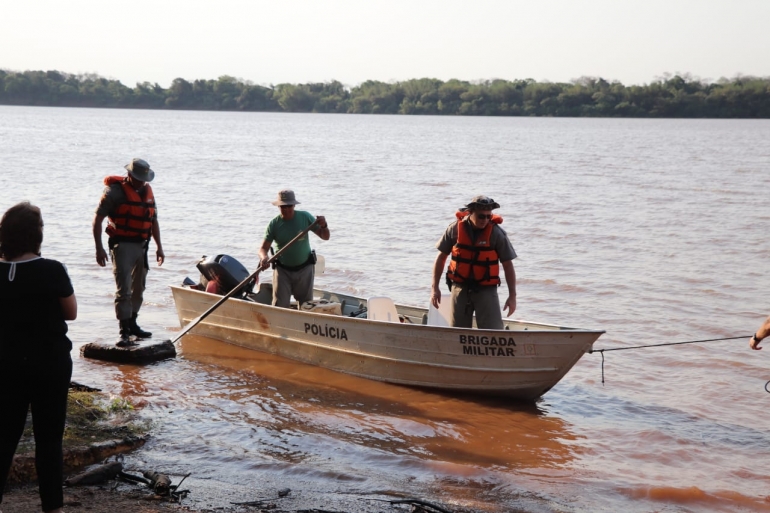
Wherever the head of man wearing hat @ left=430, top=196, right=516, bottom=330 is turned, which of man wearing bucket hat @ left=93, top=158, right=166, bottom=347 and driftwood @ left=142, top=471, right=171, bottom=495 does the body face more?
the driftwood

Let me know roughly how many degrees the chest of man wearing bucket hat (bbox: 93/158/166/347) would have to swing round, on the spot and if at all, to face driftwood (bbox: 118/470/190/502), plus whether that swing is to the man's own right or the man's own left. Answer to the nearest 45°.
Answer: approximately 45° to the man's own right

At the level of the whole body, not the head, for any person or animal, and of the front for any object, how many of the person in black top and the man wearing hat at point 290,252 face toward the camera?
1

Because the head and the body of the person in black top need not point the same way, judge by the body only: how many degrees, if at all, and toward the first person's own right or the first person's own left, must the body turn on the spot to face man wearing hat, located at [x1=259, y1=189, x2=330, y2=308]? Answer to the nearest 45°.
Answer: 0° — they already face them

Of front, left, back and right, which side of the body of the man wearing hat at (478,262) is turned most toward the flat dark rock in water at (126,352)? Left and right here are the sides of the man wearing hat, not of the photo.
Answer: right

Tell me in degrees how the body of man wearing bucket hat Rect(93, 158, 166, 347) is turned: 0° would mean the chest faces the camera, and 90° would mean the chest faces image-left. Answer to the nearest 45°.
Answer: approximately 315°

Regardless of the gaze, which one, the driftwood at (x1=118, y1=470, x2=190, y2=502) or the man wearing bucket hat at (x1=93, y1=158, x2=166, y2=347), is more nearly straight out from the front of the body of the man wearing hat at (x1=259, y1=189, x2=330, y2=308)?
the driftwood

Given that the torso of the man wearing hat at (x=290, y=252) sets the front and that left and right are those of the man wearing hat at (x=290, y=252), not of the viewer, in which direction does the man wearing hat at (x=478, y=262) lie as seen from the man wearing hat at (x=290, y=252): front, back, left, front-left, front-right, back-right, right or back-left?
front-left

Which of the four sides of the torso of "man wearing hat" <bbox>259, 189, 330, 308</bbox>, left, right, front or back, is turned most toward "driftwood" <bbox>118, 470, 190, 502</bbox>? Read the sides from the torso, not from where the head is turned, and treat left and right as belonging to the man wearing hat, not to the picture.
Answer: front

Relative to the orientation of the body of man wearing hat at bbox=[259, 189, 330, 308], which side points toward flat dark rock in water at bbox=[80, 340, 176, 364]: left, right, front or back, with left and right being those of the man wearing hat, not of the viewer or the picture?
right

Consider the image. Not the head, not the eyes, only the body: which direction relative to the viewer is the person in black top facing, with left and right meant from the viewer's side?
facing away from the viewer and to the right of the viewer
